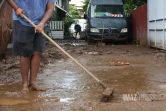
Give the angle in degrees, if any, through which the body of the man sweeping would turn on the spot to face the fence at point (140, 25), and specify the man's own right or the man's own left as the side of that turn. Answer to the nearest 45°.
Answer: approximately 90° to the man's own left

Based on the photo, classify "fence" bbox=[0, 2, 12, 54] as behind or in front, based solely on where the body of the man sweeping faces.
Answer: behind

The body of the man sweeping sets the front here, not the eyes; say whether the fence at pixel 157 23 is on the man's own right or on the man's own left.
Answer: on the man's own left
